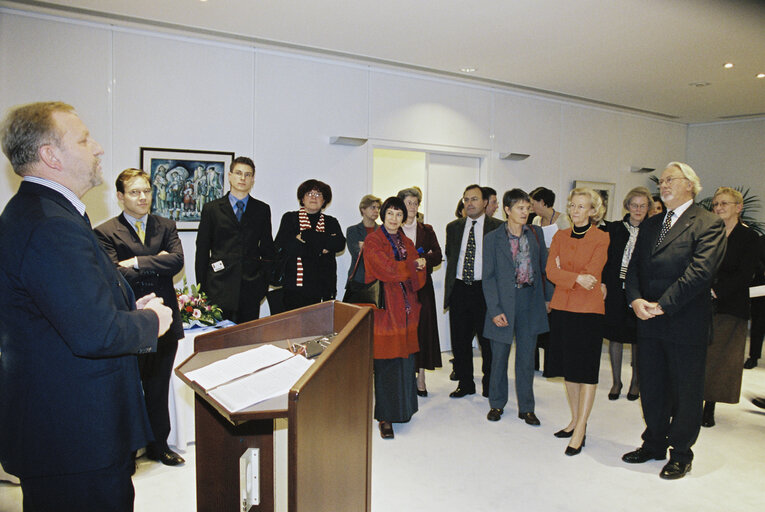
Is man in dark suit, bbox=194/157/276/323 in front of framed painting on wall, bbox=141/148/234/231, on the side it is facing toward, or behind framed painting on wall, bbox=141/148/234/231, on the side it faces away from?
in front

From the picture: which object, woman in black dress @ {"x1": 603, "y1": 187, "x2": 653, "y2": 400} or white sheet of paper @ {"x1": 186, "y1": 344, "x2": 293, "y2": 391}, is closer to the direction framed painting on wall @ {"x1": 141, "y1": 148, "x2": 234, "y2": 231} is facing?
the white sheet of paper

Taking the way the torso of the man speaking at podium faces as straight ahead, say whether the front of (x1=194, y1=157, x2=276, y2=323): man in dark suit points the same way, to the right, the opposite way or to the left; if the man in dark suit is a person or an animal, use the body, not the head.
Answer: to the right

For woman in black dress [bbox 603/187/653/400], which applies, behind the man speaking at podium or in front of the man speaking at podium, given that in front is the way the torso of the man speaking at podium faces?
in front

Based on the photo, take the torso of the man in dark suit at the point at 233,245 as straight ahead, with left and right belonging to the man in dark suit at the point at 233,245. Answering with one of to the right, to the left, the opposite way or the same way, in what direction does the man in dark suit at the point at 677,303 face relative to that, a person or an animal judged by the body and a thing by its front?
to the right

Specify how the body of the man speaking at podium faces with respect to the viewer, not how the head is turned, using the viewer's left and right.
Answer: facing to the right of the viewer

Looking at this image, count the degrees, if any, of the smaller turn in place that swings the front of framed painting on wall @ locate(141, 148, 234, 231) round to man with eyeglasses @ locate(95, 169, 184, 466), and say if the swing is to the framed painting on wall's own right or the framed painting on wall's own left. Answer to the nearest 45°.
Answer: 0° — it already faces them

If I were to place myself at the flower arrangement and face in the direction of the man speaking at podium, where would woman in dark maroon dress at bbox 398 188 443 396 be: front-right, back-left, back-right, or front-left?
back-left

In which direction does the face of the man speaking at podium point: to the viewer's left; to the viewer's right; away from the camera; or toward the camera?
to the viewer's right

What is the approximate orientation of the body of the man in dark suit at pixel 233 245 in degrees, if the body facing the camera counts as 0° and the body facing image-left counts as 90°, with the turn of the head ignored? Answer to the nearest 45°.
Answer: approximately 0°
